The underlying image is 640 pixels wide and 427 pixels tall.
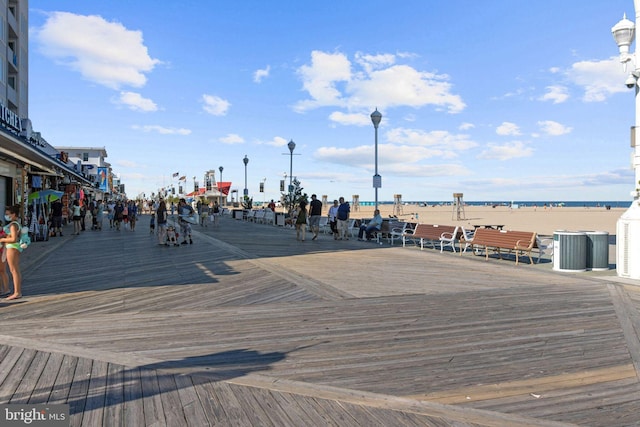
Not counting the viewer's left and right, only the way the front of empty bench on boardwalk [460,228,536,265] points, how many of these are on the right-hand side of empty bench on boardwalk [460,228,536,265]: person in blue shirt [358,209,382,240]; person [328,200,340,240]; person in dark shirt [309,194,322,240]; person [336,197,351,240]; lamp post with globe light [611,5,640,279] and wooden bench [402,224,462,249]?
5

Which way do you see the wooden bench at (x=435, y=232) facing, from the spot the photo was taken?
facing the viewer and to the left of the viewer

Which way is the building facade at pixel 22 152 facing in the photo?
to the viewer's right

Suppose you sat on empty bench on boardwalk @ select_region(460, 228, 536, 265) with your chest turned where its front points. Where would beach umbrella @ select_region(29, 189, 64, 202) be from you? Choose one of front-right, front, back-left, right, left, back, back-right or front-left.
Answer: front-right

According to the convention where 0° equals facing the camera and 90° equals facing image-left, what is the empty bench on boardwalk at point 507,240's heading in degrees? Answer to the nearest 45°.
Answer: approximately 45°

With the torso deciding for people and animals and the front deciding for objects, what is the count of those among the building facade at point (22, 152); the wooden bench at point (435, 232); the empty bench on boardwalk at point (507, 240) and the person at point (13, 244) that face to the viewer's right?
1

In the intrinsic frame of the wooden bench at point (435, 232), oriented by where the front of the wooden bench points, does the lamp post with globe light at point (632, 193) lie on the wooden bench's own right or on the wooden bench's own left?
on the wooden bench's own left

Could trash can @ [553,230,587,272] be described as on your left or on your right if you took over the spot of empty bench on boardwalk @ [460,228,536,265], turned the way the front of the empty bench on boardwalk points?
on your left
